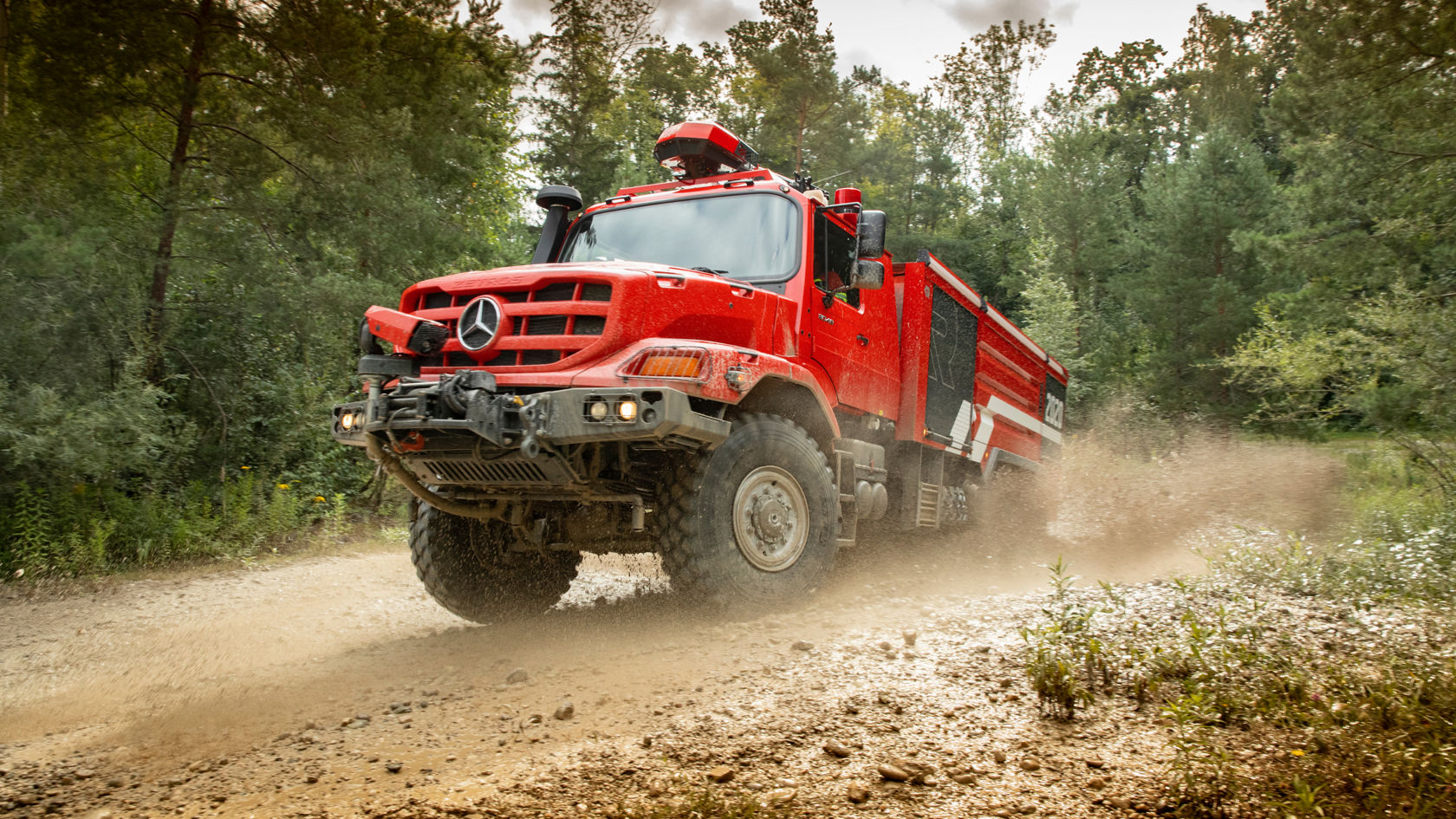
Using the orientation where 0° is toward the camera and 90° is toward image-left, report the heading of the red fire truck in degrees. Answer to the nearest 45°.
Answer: approximately 45°
